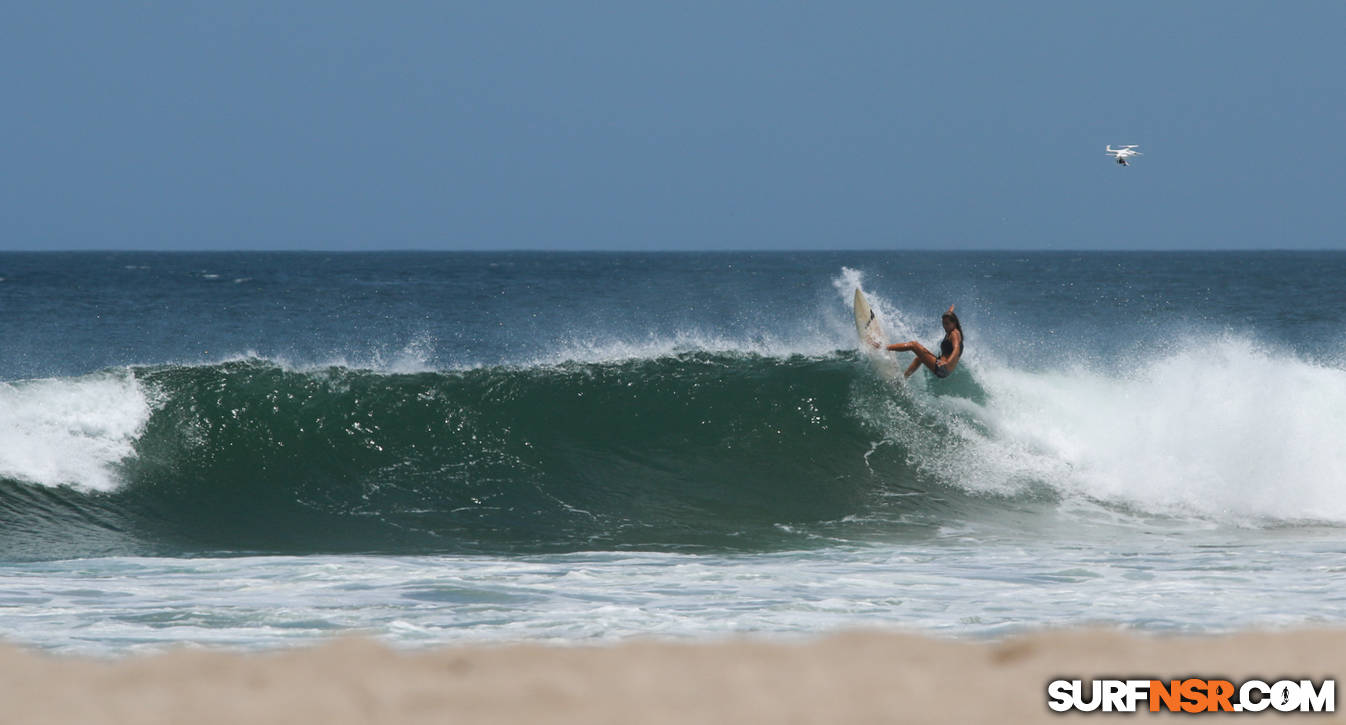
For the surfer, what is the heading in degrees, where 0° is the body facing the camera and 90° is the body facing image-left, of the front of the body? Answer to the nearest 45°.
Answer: approximately 90°
